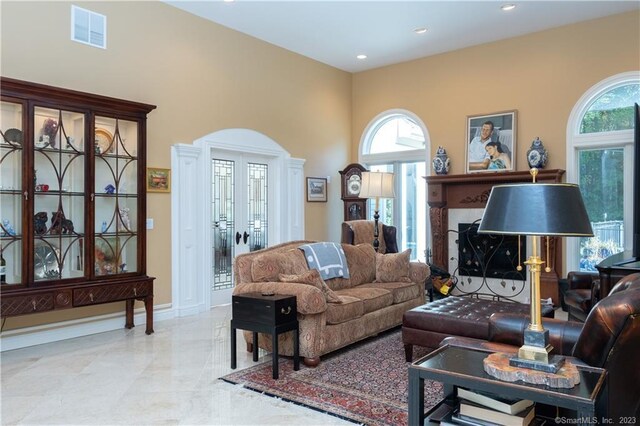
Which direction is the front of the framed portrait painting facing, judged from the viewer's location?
facing the viewer

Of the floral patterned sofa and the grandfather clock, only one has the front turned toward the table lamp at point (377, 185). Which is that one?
the grandfather clock

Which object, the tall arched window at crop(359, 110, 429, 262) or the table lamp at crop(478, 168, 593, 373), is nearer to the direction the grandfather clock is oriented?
the table lamp

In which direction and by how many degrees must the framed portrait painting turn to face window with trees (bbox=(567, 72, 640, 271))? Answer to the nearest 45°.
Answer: approximately 90° to its left

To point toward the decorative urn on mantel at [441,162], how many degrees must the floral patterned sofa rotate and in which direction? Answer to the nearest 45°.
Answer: approximately 90° to its left

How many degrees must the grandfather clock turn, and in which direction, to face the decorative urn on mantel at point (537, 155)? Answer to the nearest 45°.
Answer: approximately 45° to its left

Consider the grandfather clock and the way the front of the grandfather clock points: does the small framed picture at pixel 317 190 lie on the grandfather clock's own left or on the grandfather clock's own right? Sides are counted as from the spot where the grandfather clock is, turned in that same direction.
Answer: on the grandfather clock's own right

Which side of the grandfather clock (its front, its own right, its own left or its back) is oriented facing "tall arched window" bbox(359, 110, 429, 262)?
left

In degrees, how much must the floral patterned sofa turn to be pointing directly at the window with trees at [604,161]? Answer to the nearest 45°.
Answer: approximately 90° to its left

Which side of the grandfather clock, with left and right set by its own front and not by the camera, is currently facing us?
front

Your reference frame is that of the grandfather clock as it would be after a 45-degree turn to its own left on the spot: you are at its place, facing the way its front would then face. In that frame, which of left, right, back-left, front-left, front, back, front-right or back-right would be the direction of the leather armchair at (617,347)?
front-right

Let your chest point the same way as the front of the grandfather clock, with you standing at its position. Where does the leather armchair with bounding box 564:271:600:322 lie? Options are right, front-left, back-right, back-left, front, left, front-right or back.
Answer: front-left

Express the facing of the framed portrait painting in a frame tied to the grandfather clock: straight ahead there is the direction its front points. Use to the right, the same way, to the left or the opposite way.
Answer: the same way

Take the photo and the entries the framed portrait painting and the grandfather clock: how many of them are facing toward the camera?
2

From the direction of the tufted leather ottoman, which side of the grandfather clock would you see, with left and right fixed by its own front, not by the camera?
front

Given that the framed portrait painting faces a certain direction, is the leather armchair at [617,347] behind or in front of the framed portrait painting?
in front

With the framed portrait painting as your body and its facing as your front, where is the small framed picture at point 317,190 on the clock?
The small framed picture is roughly at 3 o'clock from the framed portrait painting.

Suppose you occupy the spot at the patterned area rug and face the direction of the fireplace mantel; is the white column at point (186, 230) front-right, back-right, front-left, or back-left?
front-left
